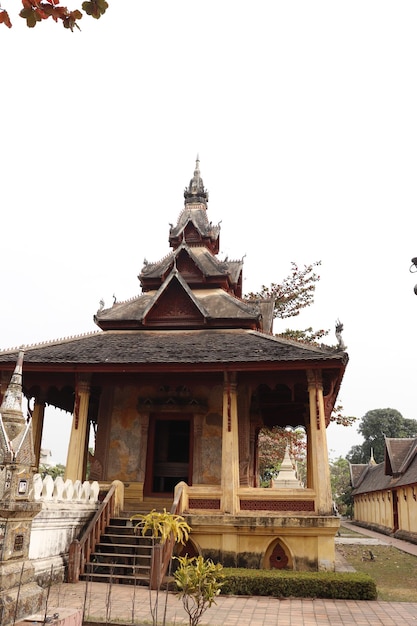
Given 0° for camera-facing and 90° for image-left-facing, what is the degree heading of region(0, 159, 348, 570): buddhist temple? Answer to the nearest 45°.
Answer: approximately 0°

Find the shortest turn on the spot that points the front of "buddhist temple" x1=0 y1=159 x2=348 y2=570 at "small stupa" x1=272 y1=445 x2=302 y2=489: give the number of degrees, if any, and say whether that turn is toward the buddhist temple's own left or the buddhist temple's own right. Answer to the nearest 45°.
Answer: approximately 135° to the buddhist temple's own left

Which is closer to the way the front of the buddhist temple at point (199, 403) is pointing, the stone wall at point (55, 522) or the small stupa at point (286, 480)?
the stone wall

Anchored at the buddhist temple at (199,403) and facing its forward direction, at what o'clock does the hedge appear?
The hedge is roughly at 11 o'clock from the buddhist temple.

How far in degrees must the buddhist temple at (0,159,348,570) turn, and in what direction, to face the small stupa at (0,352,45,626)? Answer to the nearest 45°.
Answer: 0° — it already faces it

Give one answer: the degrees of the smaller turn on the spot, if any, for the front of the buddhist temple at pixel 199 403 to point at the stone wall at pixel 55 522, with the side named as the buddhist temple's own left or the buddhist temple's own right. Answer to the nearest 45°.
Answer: approximately 45° to the buddhist temple's own right

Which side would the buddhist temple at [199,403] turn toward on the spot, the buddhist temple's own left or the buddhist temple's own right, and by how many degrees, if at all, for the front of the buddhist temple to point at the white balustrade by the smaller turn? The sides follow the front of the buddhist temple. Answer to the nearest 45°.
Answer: approximately 45° to the buddhist temple's own right
